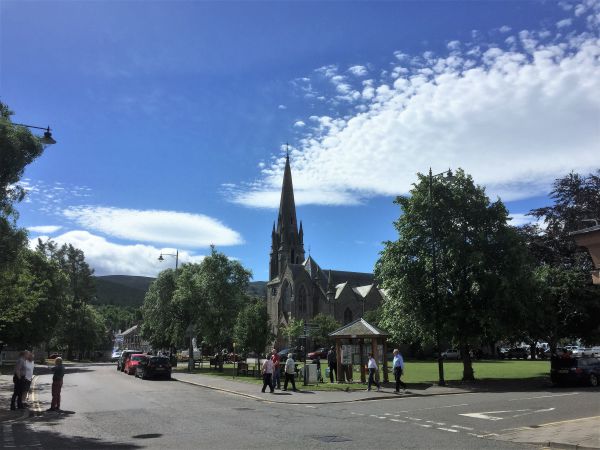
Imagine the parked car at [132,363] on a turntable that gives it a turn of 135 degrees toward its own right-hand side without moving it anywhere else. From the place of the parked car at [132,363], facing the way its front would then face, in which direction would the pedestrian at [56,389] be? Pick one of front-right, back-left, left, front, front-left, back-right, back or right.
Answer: front-right

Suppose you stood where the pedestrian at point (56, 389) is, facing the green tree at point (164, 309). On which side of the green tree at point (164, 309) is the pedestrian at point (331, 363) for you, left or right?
right

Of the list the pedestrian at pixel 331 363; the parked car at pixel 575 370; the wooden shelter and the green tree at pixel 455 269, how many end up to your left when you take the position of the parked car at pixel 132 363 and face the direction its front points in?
4

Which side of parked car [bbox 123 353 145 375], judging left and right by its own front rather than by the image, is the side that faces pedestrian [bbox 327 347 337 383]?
left

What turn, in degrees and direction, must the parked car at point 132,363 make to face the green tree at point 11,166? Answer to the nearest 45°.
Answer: approximately 45° to its left

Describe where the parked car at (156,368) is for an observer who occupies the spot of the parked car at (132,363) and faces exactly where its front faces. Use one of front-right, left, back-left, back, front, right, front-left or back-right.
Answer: back

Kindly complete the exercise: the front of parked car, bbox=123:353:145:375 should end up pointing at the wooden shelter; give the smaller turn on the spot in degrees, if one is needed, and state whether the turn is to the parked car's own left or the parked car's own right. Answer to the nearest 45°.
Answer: approximately 90° to the parked car's own left

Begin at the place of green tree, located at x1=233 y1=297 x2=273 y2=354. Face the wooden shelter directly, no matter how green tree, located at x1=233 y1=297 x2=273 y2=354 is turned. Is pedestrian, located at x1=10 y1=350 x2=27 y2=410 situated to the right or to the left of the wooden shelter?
right

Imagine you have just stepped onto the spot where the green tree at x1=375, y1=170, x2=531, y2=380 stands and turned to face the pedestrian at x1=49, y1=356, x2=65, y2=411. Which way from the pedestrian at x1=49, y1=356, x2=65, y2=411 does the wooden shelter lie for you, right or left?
right
